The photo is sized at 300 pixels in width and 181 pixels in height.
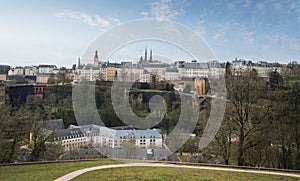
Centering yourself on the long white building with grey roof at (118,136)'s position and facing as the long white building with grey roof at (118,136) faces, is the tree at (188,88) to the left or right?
on its left

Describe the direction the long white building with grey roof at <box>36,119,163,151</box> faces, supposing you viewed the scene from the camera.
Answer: facing the viewer

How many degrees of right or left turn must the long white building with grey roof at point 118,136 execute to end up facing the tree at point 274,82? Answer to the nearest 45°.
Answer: approximately 90° to its left

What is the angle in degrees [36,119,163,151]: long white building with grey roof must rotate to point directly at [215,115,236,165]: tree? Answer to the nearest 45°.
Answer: approximately 45° to its left

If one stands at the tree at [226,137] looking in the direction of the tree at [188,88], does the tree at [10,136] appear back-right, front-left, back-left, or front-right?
front-left

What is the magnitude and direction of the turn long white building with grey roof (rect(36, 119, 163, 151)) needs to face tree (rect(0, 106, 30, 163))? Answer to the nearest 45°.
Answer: approximately 45° to its right
